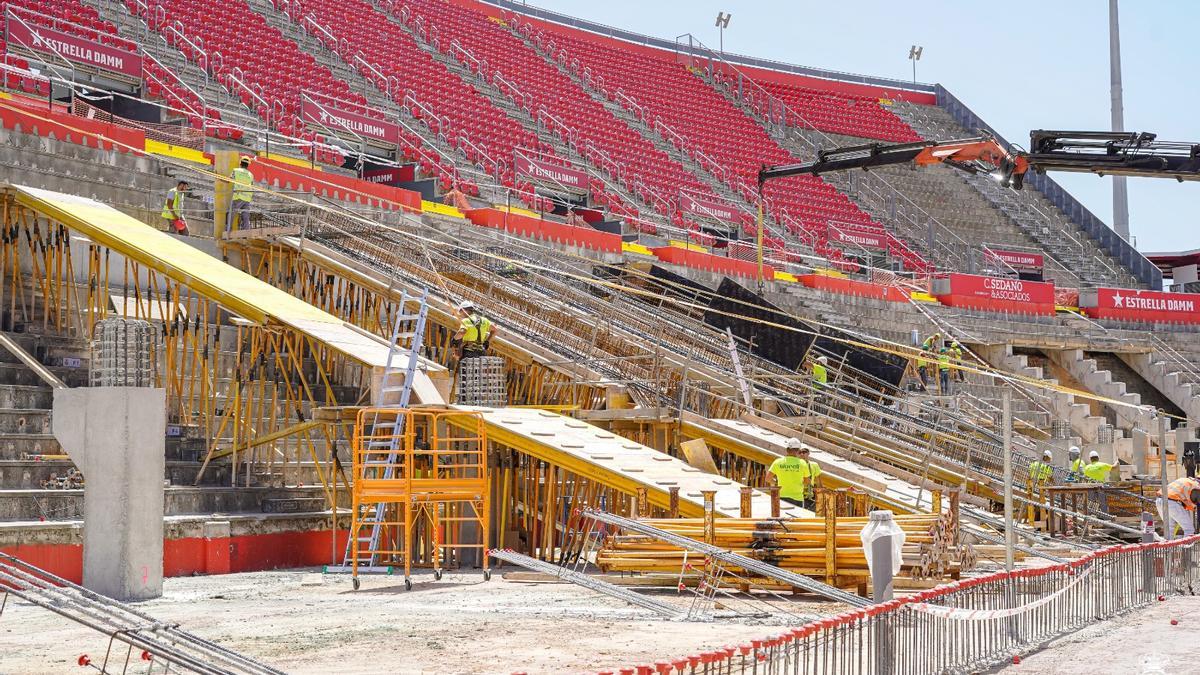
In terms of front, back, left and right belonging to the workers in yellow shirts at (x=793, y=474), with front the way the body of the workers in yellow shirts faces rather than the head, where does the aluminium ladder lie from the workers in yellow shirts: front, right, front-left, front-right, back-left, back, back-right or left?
left

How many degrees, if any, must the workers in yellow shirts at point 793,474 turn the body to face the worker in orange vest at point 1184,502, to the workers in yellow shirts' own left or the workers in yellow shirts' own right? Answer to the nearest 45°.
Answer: approximately 45° to the workers in yellow shirts' own right

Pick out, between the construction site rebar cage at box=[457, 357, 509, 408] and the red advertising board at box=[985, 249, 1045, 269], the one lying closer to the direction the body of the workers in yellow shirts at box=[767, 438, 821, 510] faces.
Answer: the red advertising board

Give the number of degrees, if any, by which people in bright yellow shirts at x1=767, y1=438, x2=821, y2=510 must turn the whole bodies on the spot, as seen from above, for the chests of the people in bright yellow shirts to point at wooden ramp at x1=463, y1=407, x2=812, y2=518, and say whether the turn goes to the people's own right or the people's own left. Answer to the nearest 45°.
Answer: approximately 90° to the people's own left

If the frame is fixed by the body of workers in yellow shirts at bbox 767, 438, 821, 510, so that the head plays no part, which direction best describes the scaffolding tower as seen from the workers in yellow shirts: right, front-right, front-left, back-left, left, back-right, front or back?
left

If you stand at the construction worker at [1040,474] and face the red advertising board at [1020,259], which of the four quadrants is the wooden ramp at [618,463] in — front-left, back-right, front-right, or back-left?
back-left

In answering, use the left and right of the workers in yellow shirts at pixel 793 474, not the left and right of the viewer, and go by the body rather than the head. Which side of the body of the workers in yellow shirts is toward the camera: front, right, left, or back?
back
